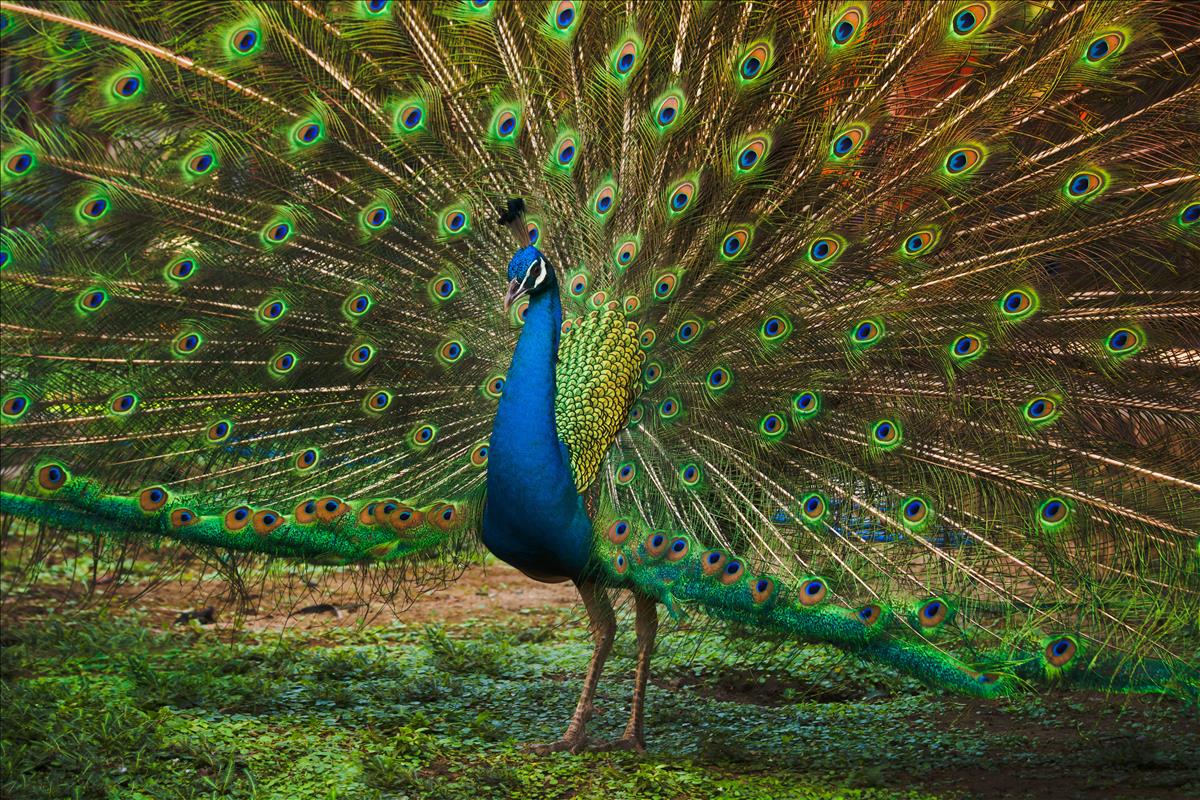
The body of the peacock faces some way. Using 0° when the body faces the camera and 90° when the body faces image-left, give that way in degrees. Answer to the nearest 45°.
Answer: approximately 45°
